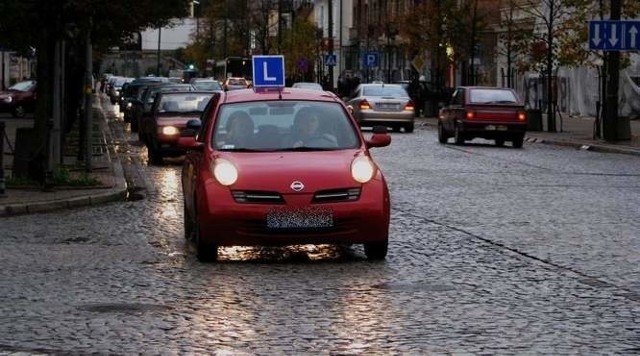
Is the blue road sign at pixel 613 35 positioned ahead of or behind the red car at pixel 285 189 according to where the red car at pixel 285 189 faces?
behind

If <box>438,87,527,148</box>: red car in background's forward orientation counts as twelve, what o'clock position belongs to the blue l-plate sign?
The blue l-plate sign is roughly at 8 o'clock from the red car in background.

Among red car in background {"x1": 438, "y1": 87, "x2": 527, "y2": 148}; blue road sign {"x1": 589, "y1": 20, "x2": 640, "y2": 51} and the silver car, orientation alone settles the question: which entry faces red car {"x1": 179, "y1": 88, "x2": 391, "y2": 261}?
the blue road sign

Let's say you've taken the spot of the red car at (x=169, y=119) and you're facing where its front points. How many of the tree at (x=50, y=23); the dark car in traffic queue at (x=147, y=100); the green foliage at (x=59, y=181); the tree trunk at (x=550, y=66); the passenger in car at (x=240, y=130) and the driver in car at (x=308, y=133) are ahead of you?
4

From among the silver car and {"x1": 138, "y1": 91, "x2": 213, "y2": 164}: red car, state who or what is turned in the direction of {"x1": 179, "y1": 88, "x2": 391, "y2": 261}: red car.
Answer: {"x1": 138, "y1": 91, "x2": 213, "y2": 164}: red car

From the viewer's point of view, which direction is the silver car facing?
away from the camera

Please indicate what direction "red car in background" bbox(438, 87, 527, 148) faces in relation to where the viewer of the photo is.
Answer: facing away from the viewer

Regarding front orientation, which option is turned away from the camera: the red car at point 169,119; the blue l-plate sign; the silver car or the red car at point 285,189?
the silver car

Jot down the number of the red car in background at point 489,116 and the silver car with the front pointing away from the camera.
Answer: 2
